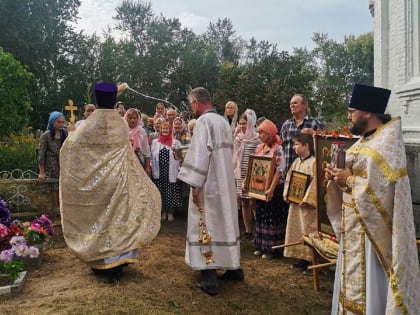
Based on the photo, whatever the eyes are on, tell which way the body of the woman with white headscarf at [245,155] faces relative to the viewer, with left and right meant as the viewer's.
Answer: facing the viewer and to the left of the viewer

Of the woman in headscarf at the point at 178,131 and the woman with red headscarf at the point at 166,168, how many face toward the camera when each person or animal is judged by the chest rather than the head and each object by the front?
2

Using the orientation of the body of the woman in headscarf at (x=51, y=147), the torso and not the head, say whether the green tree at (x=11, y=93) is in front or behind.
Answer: behind

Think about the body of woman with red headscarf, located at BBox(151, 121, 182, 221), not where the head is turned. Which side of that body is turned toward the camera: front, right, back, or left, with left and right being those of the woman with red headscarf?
front

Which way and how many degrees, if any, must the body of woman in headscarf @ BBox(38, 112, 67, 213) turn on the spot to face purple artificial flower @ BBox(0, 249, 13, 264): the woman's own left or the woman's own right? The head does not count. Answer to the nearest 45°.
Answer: approximately 45° to the woman's own right

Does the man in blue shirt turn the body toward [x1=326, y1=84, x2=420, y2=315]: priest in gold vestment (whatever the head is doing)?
no

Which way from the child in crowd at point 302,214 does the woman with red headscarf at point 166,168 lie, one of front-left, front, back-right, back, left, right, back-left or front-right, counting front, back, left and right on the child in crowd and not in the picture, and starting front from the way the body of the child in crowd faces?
right

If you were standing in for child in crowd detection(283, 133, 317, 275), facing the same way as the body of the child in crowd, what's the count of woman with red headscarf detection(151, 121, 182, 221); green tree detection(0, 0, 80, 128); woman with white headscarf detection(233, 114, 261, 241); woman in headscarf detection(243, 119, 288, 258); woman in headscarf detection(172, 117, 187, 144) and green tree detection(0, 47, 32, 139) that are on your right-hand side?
6

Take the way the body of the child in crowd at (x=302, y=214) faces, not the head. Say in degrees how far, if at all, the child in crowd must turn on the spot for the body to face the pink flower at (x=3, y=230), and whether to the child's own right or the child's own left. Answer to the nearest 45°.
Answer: approximately 45° to the child's own right

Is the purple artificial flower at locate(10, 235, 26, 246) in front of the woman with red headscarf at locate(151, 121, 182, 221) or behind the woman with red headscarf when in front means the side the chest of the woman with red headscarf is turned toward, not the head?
in front

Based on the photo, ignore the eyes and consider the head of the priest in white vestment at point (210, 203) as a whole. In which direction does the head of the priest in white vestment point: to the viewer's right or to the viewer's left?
to the viewer's left

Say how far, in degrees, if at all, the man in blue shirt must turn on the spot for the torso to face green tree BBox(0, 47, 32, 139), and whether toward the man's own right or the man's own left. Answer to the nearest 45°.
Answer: approximately 90° to the man's own right

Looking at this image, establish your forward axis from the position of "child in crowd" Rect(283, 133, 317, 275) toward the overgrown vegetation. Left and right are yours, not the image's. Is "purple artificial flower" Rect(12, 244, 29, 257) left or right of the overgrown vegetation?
left

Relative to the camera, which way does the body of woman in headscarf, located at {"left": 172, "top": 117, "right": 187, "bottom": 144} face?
toward the camera

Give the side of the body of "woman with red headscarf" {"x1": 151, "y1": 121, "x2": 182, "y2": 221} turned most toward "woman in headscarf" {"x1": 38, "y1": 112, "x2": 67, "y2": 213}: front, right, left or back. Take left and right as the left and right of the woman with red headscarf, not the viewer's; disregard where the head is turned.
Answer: right

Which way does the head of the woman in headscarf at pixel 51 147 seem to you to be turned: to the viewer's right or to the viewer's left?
to the viewer's right
